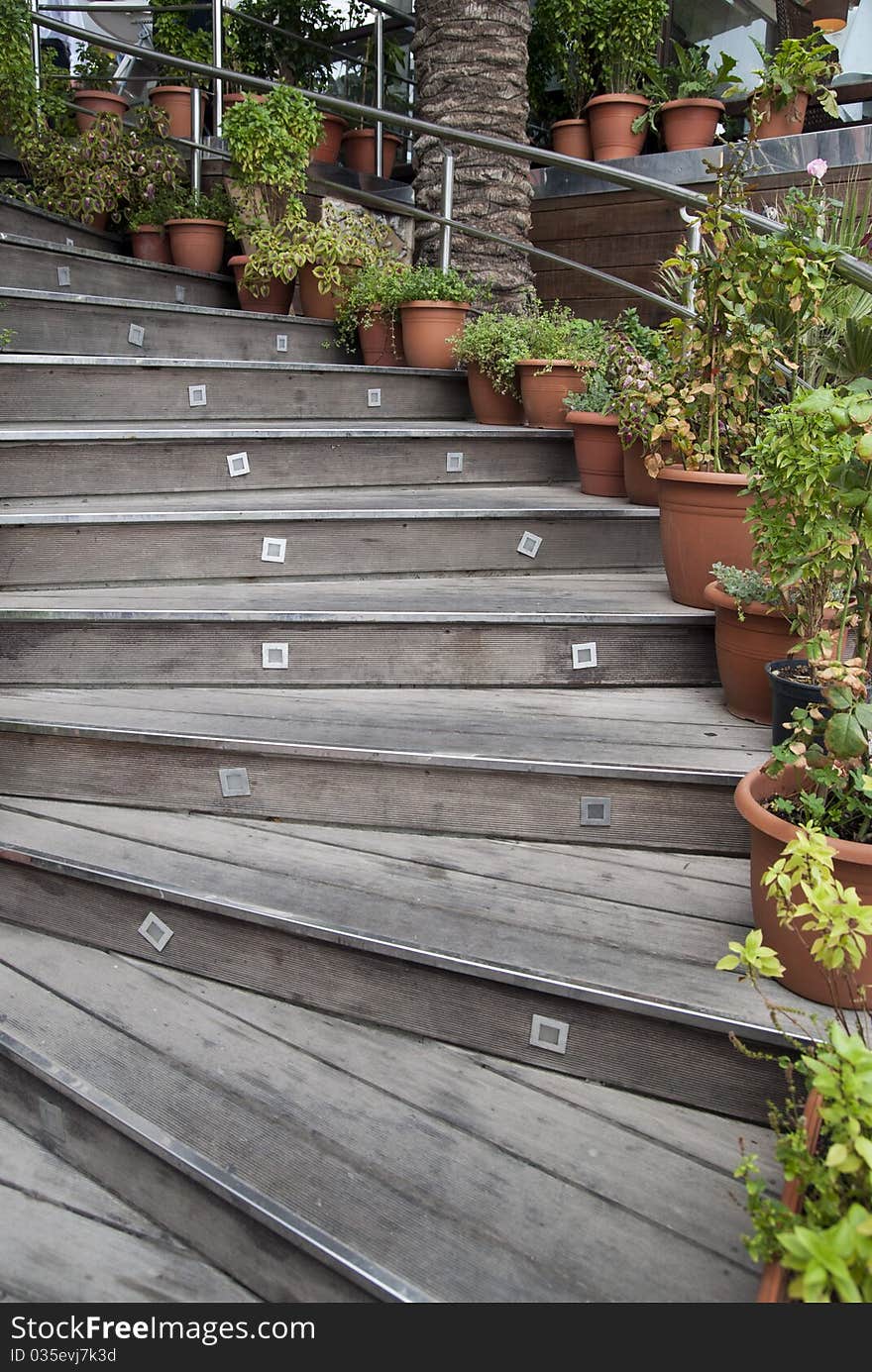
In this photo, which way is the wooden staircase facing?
toward the camera

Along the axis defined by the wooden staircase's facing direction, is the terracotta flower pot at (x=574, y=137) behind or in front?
behind

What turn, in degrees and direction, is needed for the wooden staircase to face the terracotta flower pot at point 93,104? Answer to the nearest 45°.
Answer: approximately 180°

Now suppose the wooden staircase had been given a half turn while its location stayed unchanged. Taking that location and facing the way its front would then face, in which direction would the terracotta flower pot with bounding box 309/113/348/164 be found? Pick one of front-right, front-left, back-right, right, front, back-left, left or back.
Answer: front

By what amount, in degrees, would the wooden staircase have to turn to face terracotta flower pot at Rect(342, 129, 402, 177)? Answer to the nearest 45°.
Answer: approximately 180°

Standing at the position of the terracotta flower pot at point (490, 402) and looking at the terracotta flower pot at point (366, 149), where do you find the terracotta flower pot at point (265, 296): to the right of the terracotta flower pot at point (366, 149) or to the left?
left

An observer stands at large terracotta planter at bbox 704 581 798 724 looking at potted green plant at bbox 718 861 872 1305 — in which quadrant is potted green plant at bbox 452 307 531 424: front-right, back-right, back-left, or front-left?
back-right
